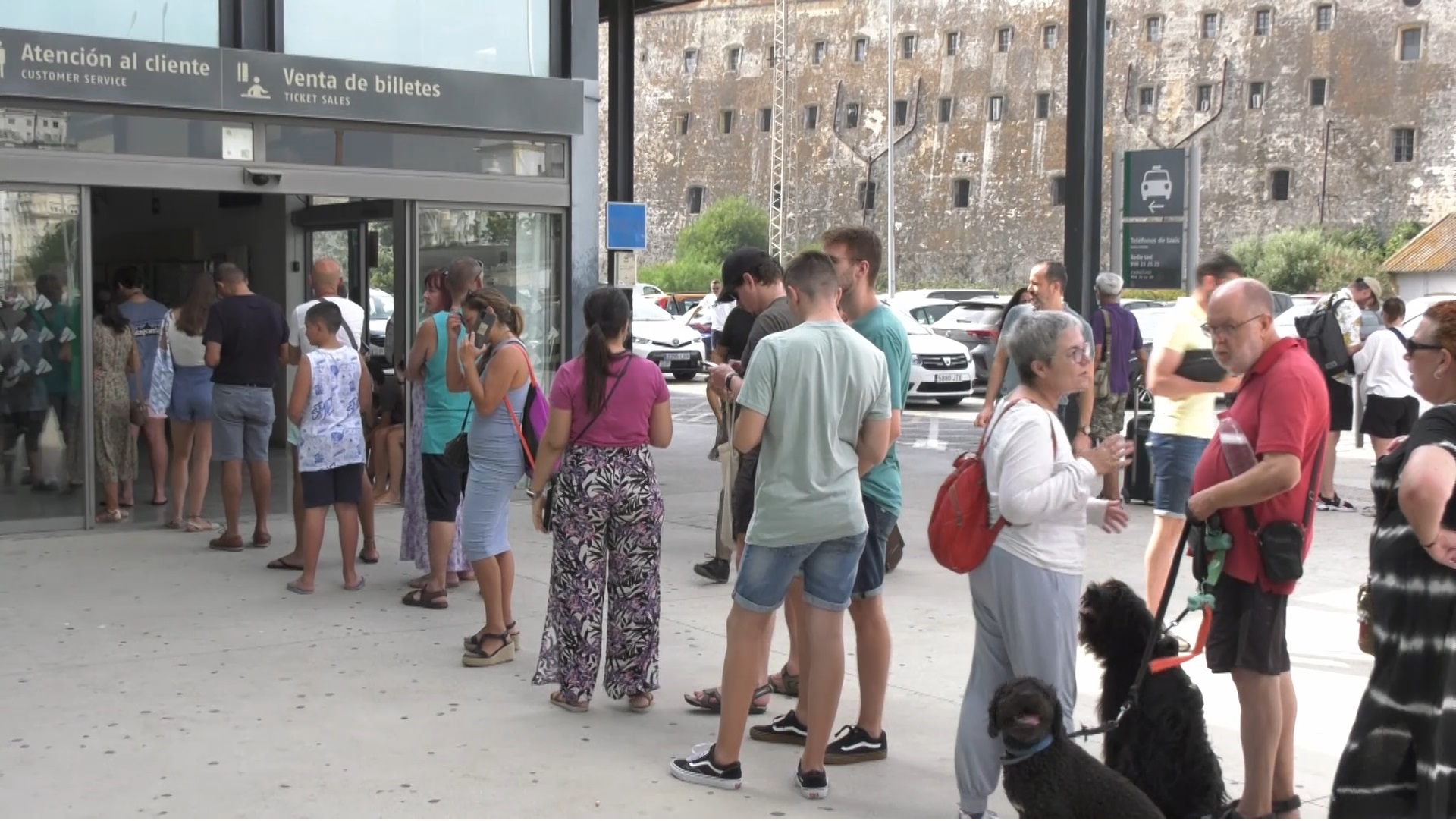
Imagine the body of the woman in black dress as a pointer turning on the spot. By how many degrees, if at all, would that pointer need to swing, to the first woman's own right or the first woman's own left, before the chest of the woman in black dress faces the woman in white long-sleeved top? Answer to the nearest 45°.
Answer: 0° — they already face them

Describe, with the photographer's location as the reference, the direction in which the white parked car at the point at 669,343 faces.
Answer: facing the viewer and to the right of the viewer

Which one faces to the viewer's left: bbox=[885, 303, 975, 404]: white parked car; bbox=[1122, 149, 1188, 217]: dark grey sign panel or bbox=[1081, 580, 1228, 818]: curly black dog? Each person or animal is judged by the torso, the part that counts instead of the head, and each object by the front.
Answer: the curly black dog

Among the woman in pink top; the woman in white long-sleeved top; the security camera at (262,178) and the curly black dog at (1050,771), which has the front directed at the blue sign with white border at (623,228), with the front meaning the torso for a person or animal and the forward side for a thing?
the woman in pink top

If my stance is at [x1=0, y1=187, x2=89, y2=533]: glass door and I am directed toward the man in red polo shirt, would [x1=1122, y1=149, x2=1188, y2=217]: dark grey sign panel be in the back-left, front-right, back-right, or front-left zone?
front-left

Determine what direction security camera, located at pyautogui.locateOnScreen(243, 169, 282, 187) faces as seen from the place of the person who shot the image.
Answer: facing the viewer

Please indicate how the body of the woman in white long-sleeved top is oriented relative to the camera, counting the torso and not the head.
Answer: to the viewer's right

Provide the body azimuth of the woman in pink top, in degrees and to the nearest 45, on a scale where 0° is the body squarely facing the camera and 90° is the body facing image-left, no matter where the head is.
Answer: approximately 180°

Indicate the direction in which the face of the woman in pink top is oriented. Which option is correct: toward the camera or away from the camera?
away from the camera

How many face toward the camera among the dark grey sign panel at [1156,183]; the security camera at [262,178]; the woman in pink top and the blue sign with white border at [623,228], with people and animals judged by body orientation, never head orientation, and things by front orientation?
3

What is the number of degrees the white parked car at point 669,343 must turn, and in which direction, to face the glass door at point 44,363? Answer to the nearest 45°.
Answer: approximately 45° to its right

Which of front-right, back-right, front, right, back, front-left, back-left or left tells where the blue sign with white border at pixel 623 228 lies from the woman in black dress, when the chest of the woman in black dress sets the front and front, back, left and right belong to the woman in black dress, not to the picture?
front-right

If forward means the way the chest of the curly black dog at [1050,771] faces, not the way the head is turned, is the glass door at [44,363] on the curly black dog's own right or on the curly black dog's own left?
on the curly black dog's own right

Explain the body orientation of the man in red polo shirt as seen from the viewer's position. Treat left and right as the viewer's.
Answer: facing to the left of the viewer

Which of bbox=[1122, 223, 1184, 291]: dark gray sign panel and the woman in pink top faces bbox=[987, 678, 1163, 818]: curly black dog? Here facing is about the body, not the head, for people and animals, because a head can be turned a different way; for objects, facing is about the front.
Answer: the dark gray sign panel
